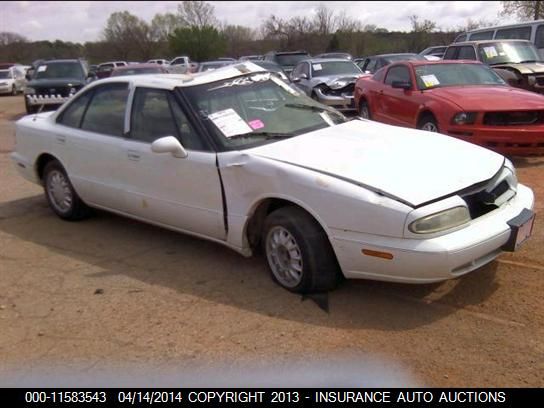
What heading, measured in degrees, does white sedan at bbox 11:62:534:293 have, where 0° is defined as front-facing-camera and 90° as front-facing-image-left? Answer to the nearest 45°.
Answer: approximately 315°

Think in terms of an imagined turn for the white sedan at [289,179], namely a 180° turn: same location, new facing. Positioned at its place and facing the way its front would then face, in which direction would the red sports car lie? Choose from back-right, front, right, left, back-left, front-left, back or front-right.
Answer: right

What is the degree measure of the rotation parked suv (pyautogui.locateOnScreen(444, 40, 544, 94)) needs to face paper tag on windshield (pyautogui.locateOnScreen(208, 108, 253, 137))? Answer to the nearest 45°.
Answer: approximately 45° to its right

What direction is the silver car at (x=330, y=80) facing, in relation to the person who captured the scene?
facing the viewer and to the right of the viewer

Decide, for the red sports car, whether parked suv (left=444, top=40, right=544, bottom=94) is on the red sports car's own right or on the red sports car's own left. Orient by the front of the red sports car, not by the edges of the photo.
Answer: on the red sports car's own left

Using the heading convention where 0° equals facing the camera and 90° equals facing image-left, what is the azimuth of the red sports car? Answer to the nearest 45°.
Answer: approximately 315°

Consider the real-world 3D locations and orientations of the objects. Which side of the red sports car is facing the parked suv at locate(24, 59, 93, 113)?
back

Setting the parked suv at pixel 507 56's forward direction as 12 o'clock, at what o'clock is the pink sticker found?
The pink sticker is roughly at 2 o'clock from the parked suv.

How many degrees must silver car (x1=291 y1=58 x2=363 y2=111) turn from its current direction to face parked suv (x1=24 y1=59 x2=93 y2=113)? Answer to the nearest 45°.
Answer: approximately 135° to its right

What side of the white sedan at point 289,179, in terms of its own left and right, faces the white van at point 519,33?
left

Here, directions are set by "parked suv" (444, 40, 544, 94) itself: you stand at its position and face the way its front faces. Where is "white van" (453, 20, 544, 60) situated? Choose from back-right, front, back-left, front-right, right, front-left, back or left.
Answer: back-left

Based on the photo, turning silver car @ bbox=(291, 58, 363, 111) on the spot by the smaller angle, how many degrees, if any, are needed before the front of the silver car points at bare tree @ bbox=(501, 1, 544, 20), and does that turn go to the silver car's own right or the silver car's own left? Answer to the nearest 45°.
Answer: approximately 90° to the silver car's own left
